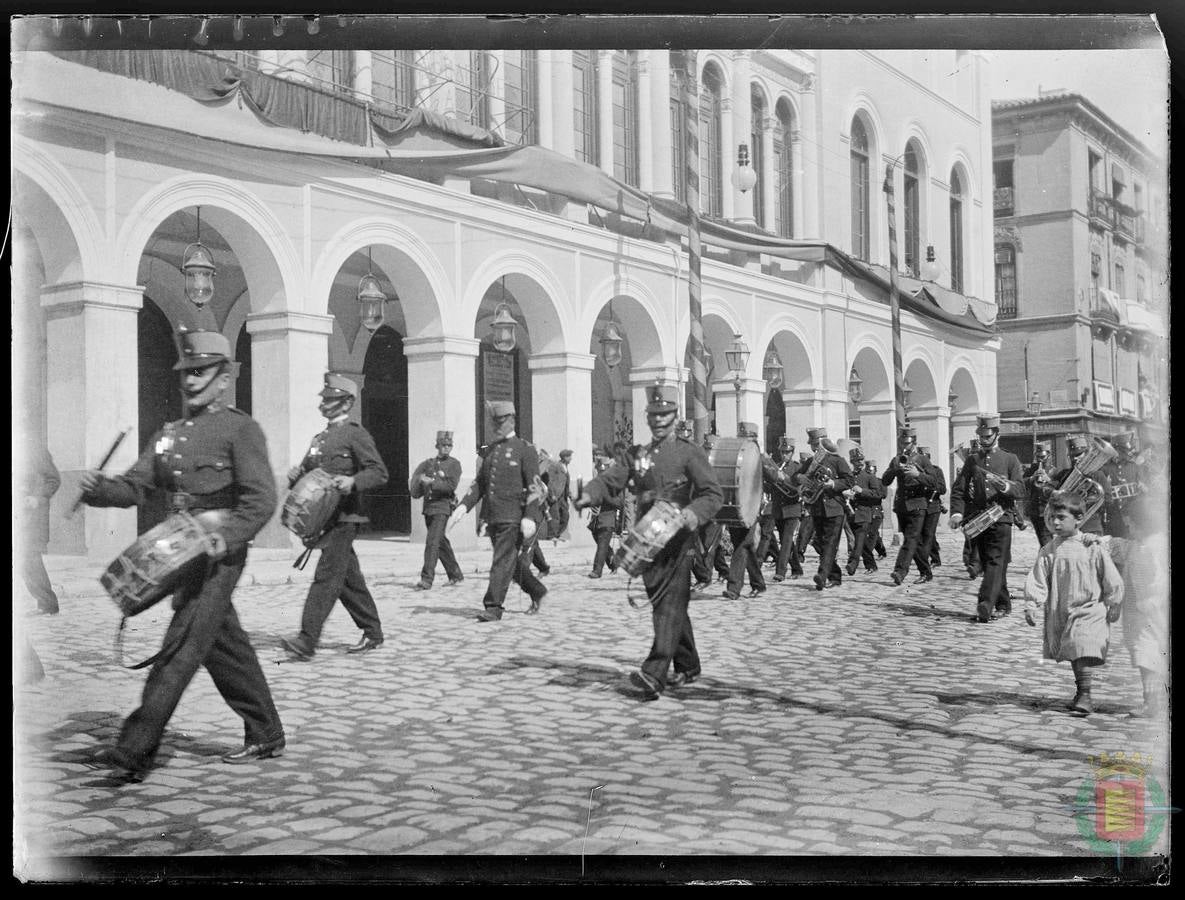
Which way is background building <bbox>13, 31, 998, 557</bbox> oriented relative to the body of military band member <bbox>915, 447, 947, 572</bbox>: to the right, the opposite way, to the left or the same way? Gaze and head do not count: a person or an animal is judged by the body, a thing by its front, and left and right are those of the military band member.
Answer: to the left

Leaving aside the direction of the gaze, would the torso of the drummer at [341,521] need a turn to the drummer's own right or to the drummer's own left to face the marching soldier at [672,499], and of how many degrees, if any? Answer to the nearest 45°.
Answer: approximately 135° to the drummer's own left

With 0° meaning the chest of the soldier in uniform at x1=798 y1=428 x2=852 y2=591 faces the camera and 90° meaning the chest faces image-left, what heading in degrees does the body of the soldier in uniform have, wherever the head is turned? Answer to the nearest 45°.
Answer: approximately 45°

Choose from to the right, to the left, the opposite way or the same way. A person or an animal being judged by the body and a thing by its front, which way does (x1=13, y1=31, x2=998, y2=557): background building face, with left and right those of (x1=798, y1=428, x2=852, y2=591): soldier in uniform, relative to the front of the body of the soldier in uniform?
to the left
